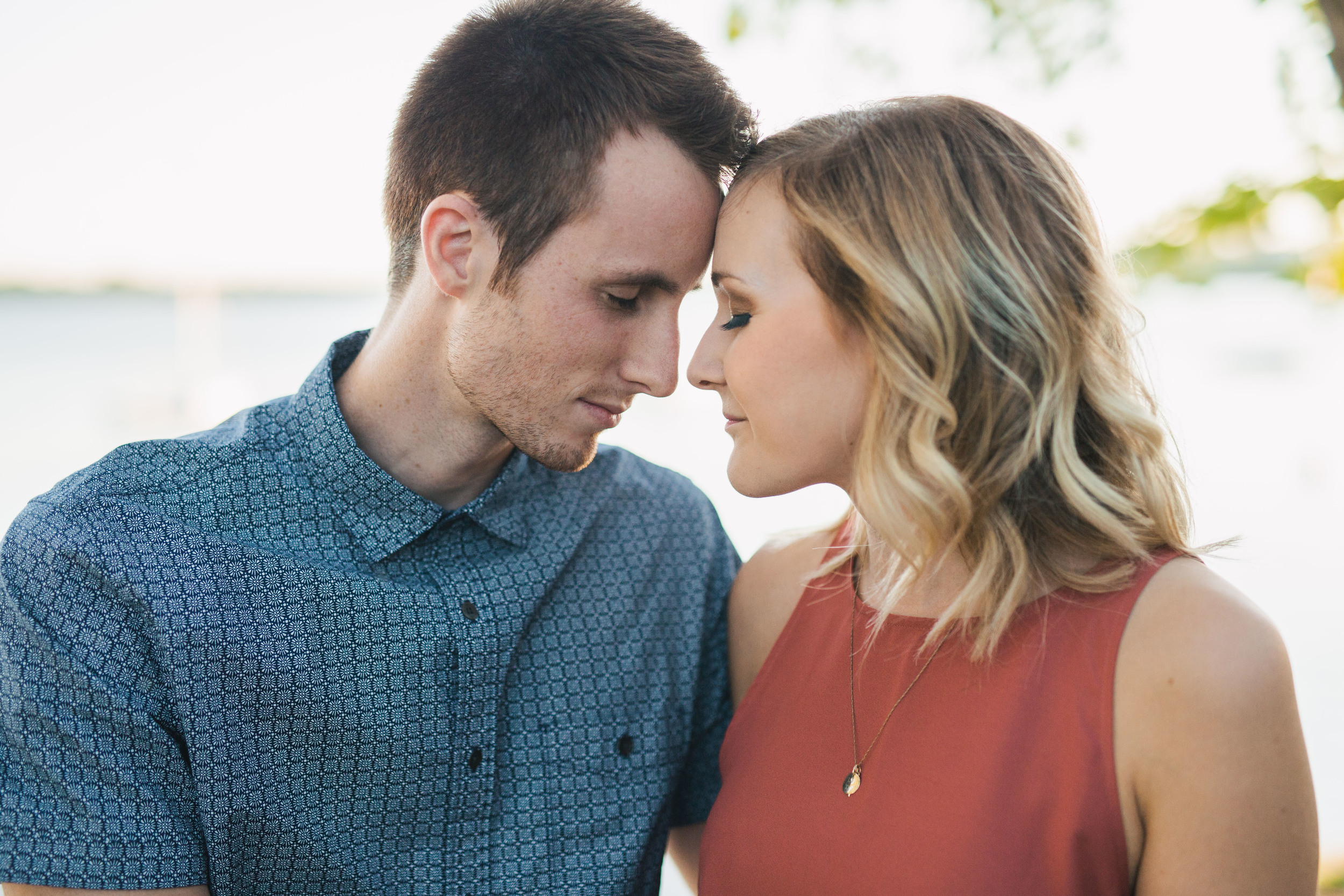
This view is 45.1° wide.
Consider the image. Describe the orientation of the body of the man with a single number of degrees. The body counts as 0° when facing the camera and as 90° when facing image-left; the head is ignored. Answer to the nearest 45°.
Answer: approximately 315°

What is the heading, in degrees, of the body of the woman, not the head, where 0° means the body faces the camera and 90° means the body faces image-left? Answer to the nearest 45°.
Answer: approximately 45°

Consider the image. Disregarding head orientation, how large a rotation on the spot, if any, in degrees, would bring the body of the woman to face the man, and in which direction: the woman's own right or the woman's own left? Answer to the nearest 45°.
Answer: approximately 45° to the woman's own right

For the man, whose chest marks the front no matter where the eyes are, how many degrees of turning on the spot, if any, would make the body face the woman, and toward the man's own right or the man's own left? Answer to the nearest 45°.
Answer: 0° — they already face them
